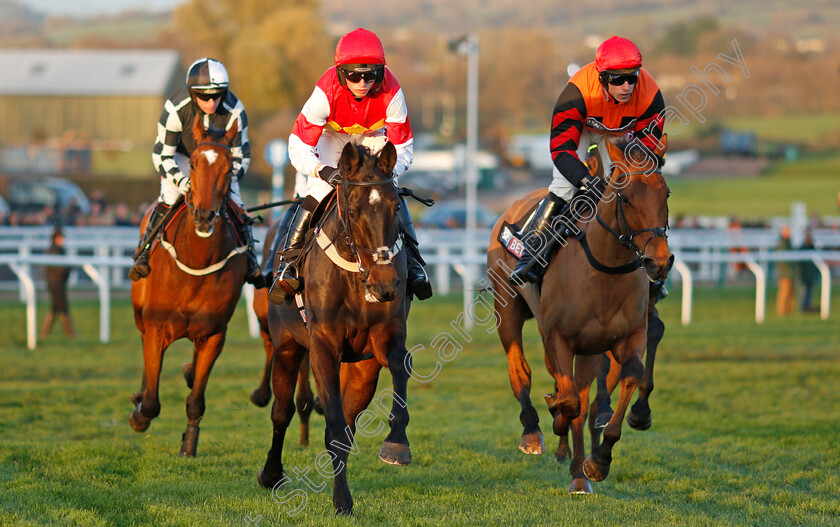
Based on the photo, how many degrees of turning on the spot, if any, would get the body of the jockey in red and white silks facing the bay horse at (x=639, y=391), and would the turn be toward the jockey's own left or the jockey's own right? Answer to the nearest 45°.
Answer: approximately 90° to the jockey's own left

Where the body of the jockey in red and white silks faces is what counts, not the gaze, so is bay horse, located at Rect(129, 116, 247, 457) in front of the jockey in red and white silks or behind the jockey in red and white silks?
behind

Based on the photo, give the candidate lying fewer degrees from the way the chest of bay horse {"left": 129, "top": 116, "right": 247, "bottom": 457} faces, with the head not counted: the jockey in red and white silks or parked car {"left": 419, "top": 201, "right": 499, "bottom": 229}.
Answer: the jockey in red and white silks

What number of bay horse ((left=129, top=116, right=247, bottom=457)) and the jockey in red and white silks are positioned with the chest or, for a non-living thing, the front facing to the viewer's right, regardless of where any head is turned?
0

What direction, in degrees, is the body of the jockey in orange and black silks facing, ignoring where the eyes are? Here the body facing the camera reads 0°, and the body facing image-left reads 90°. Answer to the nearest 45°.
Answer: approximately 315°

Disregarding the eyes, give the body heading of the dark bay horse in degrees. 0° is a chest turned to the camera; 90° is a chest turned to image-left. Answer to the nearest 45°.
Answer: approximately 315°

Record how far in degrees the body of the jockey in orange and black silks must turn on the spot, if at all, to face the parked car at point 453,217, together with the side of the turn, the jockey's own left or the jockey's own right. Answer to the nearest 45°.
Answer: approximately 135° to the jockey's own left

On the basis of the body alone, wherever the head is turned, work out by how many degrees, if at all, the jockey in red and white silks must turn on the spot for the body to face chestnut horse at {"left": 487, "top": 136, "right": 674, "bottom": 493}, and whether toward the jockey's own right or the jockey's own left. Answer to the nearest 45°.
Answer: approximately 90° to the jockey's own left

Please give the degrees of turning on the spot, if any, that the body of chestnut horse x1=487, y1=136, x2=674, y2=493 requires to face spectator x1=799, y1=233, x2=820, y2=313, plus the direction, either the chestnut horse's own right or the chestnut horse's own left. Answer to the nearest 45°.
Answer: approximately 135° to the chestnut horse's own left

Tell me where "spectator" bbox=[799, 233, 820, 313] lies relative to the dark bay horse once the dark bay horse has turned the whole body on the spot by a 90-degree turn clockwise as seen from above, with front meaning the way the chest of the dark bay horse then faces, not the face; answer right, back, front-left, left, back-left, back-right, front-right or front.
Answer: right

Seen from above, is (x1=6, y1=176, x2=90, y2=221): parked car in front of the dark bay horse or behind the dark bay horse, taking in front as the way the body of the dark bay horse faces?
behind

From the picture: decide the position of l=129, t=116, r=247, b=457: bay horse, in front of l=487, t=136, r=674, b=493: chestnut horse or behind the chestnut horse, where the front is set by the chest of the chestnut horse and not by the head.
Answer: behind
